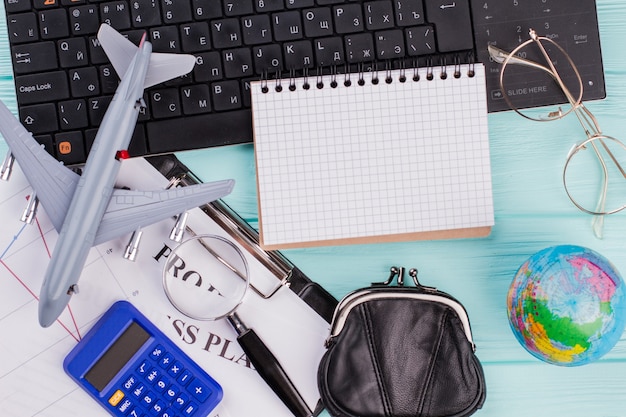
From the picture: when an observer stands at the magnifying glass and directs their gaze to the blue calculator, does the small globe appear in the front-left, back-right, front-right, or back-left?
back-left

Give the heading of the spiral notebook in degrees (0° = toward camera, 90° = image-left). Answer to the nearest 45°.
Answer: approximately 0°

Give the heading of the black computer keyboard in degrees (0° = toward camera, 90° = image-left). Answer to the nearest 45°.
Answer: approximately 0°
